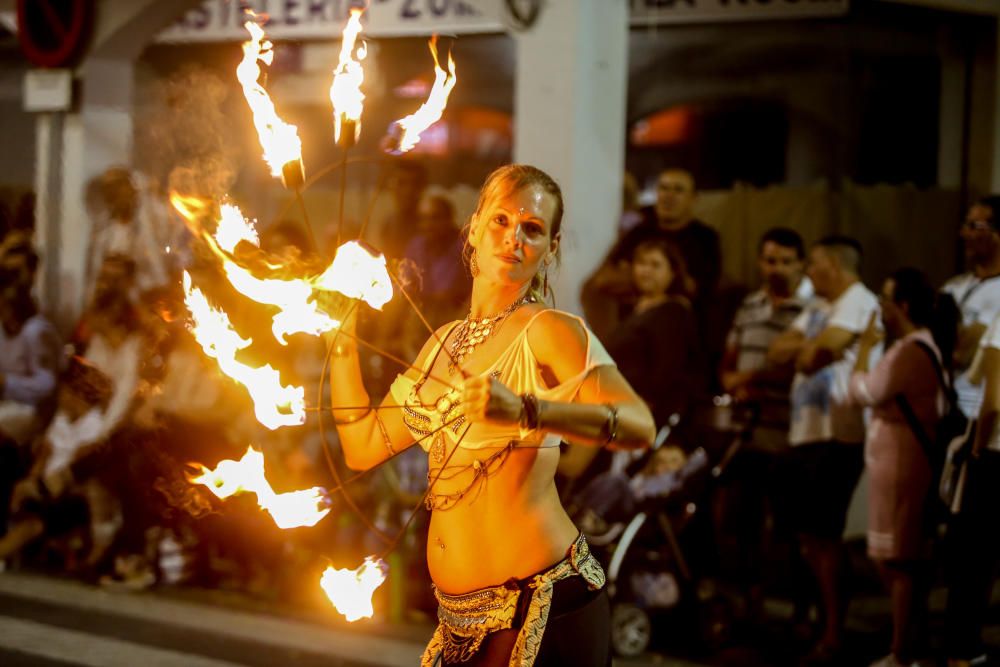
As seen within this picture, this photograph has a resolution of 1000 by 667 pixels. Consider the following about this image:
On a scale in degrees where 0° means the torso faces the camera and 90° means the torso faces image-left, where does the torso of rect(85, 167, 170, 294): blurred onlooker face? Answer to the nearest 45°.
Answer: approximately 0°

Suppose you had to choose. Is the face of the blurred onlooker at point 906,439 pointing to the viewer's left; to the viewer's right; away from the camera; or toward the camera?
to the viewer's left

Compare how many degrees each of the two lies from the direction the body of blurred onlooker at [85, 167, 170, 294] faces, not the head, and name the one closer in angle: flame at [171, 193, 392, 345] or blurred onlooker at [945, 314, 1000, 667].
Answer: the flame

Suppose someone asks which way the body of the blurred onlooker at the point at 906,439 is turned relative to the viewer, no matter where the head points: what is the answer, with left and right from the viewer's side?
facing to the left of the viewer

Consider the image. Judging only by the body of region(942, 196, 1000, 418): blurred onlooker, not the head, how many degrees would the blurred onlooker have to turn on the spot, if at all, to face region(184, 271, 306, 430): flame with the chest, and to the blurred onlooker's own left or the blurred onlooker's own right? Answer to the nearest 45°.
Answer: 0° — they already face it

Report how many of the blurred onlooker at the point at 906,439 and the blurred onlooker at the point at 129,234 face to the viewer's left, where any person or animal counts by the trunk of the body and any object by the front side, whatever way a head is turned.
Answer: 1

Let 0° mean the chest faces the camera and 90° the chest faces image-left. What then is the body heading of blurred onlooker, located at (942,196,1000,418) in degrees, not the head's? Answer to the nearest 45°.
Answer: approximately 45°
